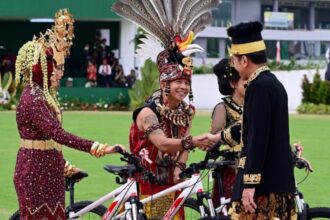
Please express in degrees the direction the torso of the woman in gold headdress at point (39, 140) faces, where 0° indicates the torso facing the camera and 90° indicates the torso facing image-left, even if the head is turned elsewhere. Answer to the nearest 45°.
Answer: approximately 270°

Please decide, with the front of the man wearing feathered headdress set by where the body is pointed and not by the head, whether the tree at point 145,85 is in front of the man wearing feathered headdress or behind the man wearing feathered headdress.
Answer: behind

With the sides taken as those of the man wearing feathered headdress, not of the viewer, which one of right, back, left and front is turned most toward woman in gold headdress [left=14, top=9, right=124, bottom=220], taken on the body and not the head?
right

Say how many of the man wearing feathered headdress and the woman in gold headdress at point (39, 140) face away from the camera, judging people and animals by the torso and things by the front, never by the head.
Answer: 0

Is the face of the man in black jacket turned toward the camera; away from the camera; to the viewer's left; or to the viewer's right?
to the viewer's left

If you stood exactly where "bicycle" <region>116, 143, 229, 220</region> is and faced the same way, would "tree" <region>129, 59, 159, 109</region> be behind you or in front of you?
behind

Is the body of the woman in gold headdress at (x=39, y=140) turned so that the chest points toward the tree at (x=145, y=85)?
no

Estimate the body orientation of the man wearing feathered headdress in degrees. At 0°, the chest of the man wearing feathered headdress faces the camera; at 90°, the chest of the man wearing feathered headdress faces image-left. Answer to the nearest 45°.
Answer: approximately 315°

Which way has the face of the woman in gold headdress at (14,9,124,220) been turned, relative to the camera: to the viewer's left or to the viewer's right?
to the viewer's right

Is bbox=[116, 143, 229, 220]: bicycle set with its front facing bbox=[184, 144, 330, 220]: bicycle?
no
